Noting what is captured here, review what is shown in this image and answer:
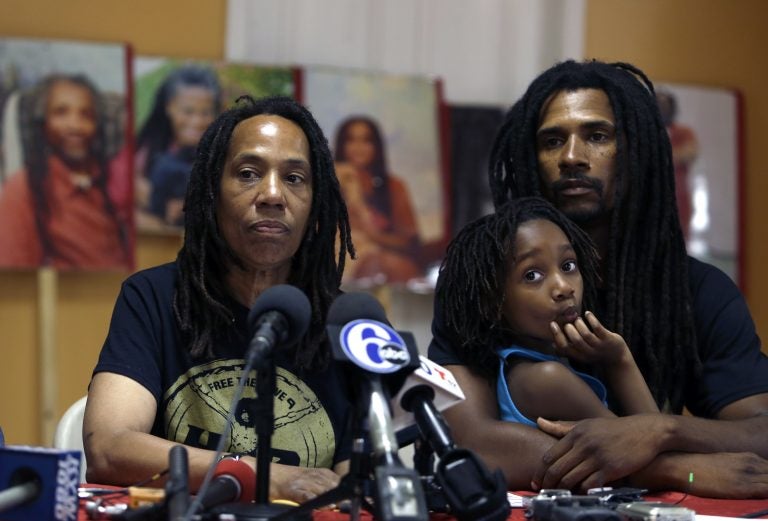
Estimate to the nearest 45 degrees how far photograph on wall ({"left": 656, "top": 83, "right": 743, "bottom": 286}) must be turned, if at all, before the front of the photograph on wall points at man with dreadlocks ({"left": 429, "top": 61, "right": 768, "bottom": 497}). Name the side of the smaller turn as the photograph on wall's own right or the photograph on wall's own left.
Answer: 0° — it already faces them

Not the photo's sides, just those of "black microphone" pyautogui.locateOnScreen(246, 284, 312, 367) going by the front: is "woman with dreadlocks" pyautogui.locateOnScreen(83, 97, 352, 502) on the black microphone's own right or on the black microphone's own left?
on the black microphone's own left

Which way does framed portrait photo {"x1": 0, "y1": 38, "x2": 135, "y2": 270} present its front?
toward the camera

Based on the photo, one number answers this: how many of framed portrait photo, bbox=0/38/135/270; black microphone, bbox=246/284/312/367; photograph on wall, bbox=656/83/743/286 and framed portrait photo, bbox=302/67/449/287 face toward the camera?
3

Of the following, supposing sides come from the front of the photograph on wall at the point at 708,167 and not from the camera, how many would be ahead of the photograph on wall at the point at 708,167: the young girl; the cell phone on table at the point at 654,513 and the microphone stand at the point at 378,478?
3

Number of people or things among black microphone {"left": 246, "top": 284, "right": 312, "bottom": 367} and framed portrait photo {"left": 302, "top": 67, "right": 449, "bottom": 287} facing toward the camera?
1

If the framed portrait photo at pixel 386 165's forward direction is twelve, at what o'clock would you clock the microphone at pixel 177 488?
The microphone is roughly at 12 o'clock from the framed portrait photo.

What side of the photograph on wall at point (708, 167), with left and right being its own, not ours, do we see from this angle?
front

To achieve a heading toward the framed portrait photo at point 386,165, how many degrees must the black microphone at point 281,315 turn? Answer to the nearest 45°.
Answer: approximately 45° to its left

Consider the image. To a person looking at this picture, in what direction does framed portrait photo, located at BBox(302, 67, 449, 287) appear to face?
facing the viewer

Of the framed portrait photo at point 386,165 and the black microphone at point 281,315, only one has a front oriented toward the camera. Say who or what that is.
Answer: the framed portrait photo

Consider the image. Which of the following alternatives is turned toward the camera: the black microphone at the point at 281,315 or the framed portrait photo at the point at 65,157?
the framed portrait photo
